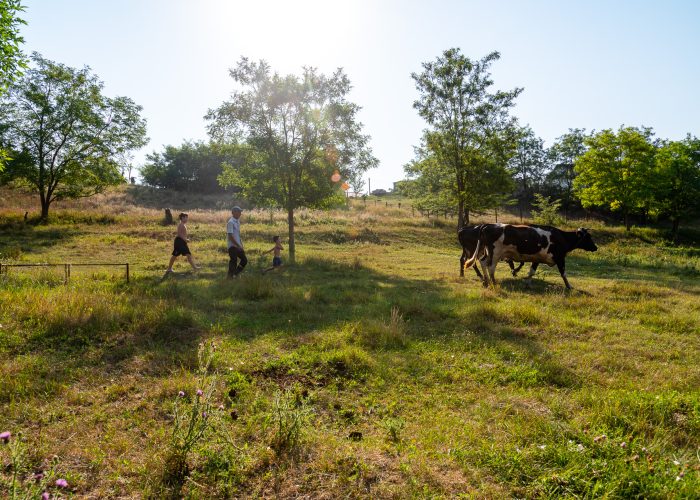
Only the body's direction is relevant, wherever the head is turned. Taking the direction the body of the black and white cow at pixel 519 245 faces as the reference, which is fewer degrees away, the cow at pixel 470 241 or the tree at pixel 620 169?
the tree

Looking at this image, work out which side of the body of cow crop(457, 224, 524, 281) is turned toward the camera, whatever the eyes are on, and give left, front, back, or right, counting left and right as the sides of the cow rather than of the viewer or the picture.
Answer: right

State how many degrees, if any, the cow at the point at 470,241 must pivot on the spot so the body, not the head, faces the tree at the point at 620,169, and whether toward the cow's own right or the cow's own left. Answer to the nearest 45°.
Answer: approximately 90° to the cow's own left

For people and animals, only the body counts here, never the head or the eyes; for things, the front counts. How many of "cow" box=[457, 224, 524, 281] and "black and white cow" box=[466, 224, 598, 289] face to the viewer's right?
2

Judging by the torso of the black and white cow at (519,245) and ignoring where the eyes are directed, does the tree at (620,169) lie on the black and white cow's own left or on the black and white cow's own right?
on the black and white cow's own left

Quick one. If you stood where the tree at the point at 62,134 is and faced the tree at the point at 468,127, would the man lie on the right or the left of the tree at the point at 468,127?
right

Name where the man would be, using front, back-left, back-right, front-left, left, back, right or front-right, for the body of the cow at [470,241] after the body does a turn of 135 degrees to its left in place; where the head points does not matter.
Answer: left

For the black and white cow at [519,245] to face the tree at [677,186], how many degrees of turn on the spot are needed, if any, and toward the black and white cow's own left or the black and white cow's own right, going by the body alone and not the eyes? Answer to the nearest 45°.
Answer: approximately 90° to the black and white cow's own left

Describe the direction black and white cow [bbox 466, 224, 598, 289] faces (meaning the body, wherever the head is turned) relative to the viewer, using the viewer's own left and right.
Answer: facing to the right of the viewer

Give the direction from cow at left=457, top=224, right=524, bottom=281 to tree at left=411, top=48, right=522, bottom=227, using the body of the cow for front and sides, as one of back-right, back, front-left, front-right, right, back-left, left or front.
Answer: left

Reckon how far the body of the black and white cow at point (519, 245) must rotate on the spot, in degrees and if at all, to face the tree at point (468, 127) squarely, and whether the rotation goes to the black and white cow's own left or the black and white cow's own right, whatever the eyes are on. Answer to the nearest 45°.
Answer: approximately 90° to the black and white cow's own left
